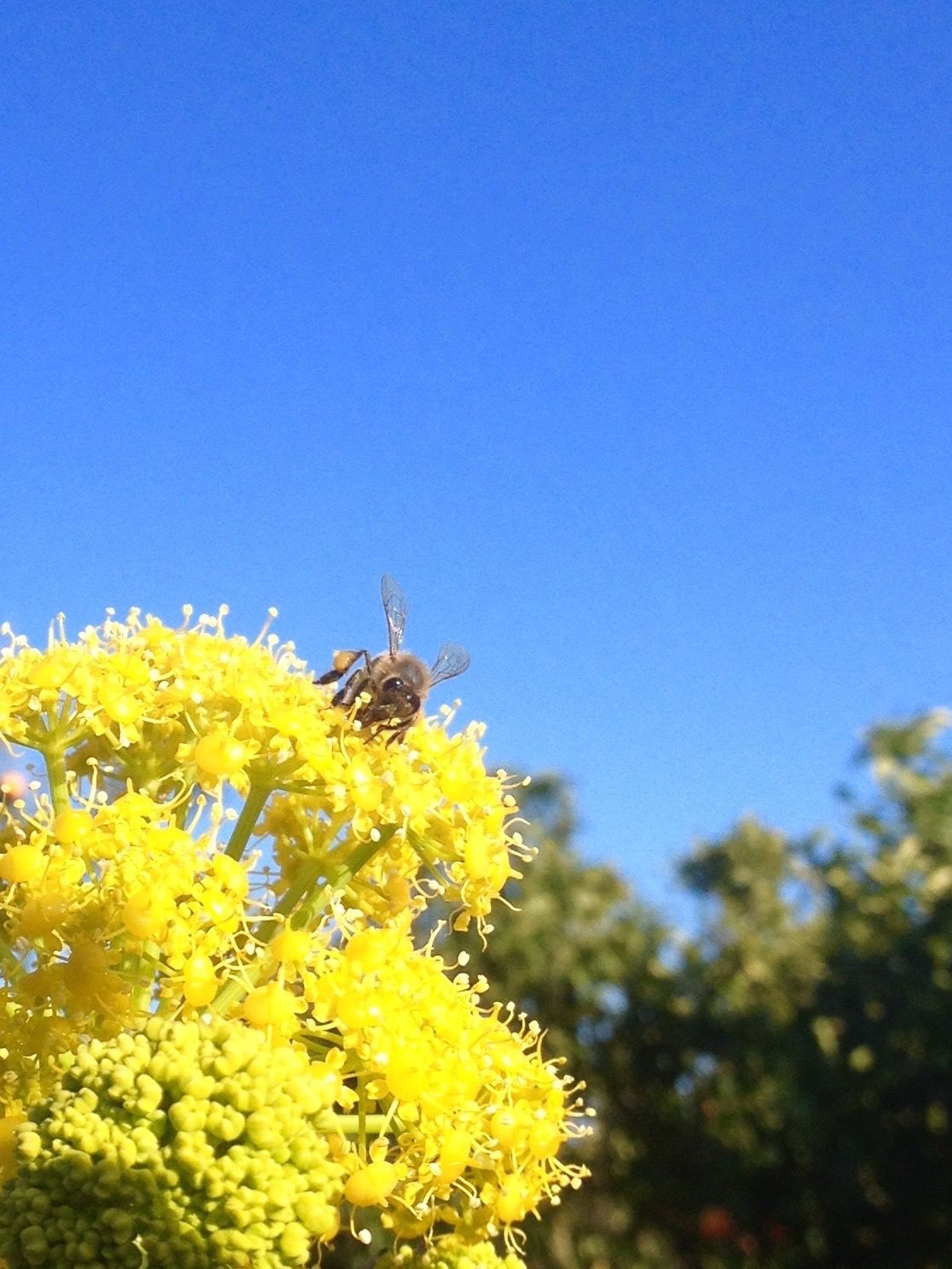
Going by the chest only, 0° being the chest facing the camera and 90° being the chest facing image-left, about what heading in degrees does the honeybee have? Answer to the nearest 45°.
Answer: approximately 0°

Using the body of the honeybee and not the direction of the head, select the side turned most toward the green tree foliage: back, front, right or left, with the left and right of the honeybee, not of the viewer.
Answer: back
